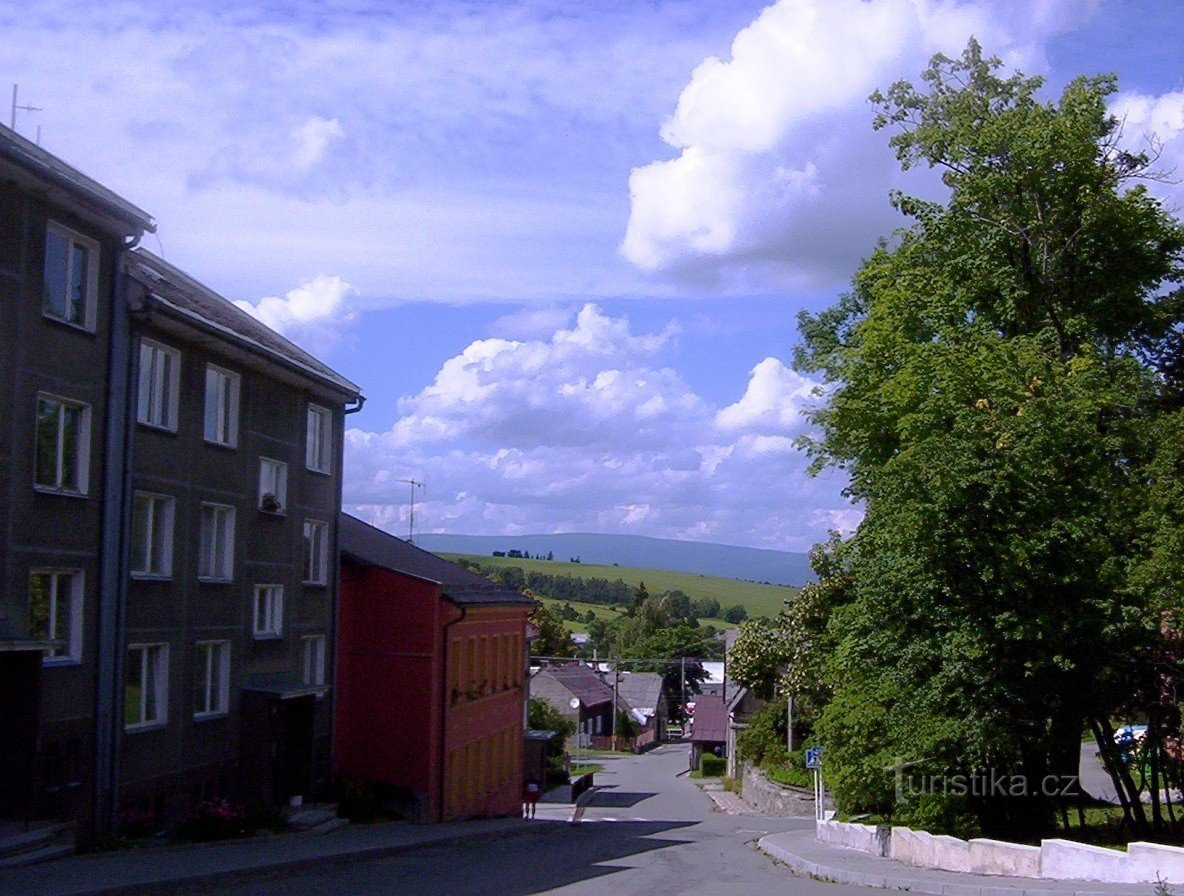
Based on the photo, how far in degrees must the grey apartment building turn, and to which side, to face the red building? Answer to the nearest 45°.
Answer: approximately 90° to its left

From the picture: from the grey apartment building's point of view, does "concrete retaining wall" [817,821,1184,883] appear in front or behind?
in front

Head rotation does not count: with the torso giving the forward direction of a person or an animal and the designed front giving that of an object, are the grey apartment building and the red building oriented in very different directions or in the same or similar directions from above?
same or similar directions

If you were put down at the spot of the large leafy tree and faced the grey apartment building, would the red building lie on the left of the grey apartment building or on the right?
right

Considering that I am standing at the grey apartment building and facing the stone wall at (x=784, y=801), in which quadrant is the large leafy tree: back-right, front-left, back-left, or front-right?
front-right

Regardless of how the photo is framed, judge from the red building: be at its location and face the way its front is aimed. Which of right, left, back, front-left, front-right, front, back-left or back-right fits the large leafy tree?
front

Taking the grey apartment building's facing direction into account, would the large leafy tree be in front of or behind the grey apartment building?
in front

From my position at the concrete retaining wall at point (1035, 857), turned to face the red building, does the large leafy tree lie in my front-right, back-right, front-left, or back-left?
front-right

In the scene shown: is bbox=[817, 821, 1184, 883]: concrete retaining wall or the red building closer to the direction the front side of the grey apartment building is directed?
the concrete retaining wall

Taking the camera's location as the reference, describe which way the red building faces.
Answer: facing the viewer and to the right of the viewer

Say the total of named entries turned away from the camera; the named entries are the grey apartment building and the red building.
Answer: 0
